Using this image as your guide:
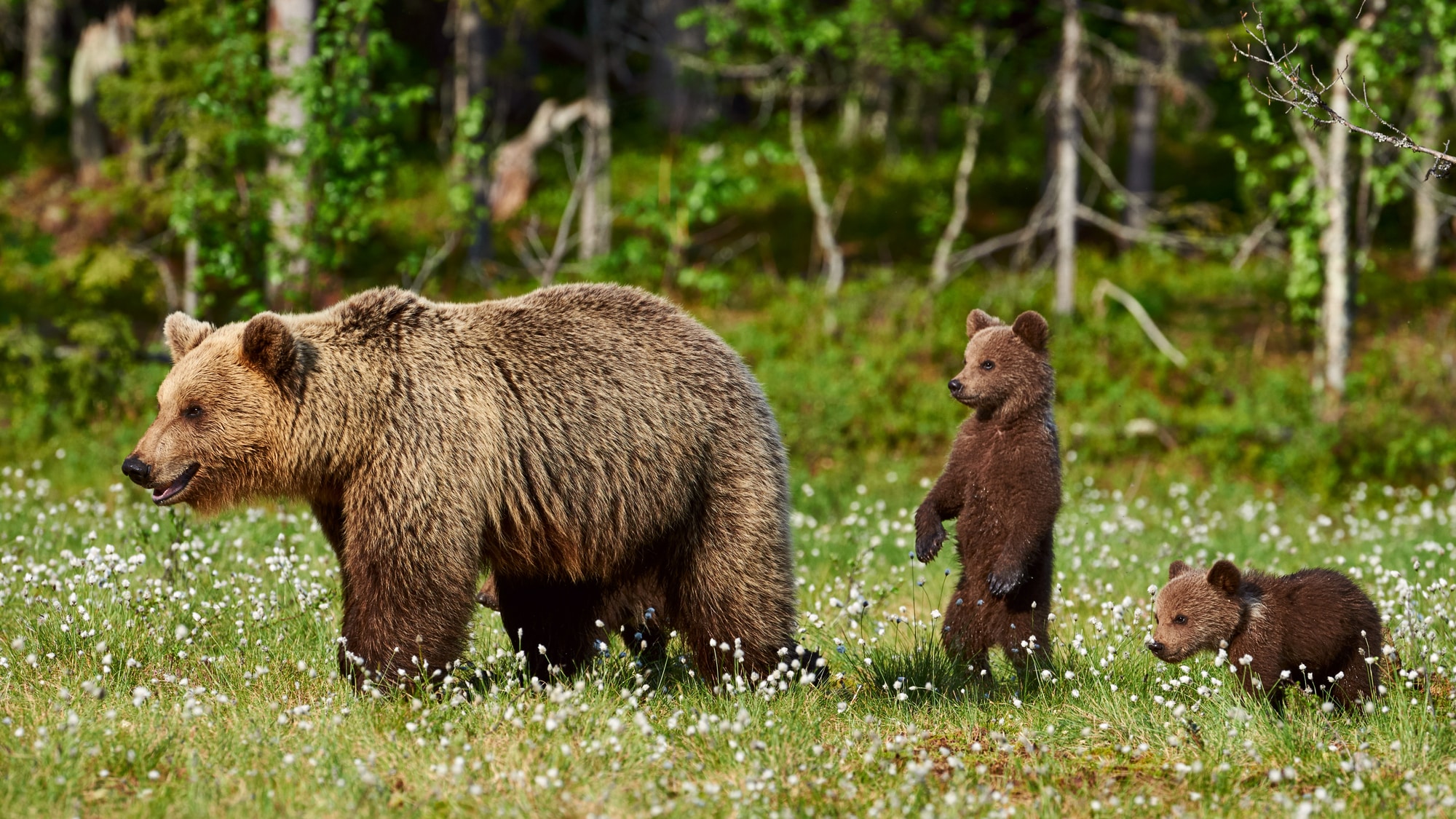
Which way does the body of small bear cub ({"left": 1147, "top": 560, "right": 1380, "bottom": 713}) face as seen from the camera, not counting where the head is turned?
to the viewer's left

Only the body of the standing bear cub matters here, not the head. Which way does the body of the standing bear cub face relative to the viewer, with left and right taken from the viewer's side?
facing the viewer and to the left of the viewer

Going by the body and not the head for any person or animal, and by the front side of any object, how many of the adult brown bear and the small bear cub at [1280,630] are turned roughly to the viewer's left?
2

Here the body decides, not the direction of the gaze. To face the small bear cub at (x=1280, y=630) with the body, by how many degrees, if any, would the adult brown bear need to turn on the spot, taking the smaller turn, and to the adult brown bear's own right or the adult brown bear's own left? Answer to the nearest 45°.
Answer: approximately 180°

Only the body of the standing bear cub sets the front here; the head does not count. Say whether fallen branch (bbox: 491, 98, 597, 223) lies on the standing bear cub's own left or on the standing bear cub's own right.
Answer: on the standing bear cub's own right

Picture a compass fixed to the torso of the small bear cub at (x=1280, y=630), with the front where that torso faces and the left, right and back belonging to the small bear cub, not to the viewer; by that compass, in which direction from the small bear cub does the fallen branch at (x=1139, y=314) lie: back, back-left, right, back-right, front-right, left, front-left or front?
right

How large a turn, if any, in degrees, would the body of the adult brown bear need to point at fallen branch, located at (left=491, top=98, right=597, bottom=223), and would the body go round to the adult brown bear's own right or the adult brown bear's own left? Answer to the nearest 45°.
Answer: approximately 90° to the adult brown bear's own right

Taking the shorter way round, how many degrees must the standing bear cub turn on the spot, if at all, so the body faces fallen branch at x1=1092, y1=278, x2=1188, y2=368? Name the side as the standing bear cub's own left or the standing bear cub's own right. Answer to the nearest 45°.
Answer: approximately 135° to the standing bear cub's own right

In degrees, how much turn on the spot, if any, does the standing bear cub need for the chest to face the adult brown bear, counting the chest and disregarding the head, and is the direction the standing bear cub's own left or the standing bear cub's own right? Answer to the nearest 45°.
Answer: approximately 45° to the standing bear cub's own right

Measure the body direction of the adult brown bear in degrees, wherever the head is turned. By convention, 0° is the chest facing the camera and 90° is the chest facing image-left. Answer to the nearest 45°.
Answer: approximately 90°

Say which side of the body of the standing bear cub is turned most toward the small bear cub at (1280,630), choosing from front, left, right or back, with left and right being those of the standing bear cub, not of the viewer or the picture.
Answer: left

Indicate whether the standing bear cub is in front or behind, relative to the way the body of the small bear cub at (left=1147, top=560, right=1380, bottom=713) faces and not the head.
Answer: in front
